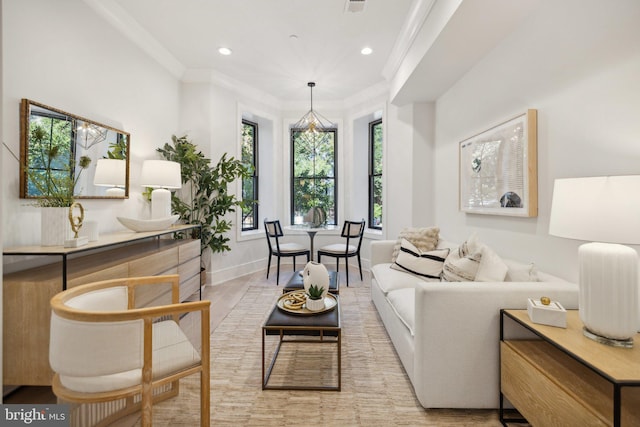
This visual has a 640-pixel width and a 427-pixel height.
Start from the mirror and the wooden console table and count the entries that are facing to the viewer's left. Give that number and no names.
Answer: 0

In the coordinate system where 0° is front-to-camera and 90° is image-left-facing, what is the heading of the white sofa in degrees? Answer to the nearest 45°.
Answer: approximately 90°

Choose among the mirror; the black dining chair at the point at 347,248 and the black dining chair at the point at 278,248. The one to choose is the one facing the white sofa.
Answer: the mirror

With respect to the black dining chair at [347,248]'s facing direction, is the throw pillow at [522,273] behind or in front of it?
behind

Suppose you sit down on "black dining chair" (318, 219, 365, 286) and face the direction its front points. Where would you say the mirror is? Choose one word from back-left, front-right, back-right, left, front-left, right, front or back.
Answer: left

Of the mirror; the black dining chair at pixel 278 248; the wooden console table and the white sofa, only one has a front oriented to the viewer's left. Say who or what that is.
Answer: the white sofa

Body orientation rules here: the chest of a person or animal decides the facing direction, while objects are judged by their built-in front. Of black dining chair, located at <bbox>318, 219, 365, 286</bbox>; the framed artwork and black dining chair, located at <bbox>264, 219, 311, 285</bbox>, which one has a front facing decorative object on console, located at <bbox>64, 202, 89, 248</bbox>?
the framed artwork

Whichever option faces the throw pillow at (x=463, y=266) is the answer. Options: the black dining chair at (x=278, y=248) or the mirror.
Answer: the mirror

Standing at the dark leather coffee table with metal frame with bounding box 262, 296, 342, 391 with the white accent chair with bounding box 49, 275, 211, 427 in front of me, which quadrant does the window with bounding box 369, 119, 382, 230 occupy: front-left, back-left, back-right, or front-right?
back-right

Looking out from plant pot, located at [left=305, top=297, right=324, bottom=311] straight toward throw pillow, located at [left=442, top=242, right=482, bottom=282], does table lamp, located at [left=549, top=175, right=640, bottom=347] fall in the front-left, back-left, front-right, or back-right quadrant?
front-right

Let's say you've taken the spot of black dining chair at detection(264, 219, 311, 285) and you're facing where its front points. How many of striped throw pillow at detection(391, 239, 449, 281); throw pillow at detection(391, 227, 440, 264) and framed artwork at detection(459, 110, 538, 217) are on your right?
3

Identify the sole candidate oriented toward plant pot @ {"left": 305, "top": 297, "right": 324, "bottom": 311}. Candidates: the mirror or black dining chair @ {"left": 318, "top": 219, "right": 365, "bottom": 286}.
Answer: the mirror

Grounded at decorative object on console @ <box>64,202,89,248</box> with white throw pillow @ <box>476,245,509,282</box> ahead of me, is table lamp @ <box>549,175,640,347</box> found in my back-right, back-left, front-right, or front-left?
front-right

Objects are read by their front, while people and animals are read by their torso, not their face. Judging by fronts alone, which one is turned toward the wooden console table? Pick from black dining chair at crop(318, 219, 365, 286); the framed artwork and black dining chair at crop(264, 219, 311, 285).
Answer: the framed artwork

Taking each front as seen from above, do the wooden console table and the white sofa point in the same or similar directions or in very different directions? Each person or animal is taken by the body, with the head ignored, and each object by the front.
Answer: very different directions

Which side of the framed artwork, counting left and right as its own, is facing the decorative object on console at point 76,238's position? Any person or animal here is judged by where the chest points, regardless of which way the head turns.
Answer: front
